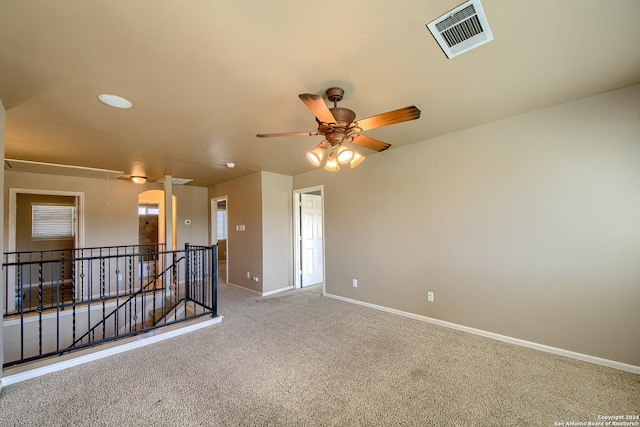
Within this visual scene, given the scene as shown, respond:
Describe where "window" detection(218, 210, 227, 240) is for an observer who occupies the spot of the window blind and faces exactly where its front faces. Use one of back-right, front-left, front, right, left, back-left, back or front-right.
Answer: left

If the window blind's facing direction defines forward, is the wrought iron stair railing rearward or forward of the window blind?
forward

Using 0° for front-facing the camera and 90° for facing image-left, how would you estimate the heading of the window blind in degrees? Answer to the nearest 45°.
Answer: approximately 0°

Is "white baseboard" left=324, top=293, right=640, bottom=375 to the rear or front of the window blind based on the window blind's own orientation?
to the front

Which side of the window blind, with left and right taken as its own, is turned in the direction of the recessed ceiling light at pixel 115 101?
front

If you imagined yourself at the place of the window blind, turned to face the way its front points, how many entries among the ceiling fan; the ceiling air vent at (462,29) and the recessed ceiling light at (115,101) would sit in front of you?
3

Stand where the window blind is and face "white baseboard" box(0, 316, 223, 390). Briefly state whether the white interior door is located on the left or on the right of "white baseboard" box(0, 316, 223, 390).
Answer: left

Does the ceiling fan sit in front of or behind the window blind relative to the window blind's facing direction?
in front

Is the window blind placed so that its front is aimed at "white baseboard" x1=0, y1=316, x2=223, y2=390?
yes
